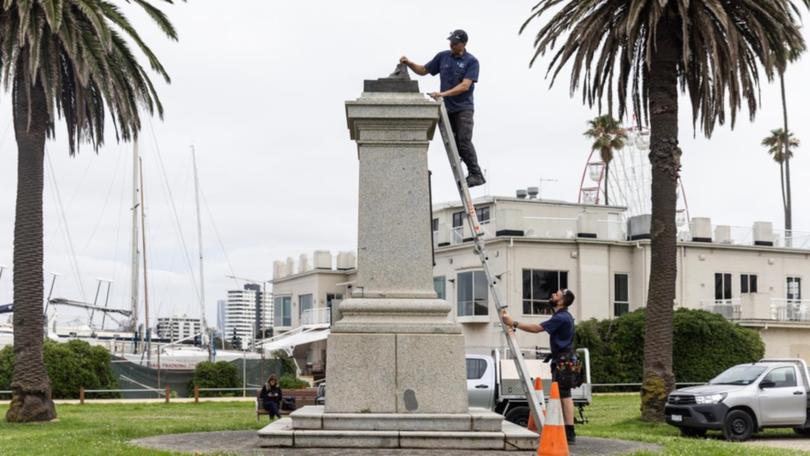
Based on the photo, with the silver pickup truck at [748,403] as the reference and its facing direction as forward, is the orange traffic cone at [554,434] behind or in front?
in front

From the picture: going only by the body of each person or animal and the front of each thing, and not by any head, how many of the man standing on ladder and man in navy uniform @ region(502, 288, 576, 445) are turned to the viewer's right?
0

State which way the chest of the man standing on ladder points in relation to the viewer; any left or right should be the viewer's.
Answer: facing the viewer and to the left of the viewer

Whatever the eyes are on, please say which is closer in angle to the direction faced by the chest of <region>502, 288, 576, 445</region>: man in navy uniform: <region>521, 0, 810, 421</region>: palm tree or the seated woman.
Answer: the seated woman

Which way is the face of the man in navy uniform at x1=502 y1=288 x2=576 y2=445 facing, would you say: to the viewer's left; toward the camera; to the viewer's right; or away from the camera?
to the viewer's left

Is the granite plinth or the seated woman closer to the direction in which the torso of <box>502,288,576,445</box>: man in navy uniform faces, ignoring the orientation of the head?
the granite plinth

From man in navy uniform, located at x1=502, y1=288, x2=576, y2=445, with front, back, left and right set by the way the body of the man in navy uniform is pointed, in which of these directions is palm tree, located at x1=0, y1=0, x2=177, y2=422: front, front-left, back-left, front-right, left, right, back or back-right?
front-right

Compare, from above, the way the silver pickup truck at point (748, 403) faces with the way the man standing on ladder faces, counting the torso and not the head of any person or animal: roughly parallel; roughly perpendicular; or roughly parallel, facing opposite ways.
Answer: roughly parallel

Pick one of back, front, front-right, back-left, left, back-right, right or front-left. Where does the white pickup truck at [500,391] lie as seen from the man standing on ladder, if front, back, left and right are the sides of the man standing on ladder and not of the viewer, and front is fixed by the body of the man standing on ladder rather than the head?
back-right

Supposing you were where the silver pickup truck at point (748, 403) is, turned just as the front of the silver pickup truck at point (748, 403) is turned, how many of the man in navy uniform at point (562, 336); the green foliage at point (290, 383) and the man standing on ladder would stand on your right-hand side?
1

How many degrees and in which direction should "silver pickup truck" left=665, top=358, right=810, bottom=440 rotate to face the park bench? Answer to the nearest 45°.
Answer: approximately 45° to its right

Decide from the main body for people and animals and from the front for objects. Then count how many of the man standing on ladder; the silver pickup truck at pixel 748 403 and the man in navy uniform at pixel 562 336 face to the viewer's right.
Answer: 0

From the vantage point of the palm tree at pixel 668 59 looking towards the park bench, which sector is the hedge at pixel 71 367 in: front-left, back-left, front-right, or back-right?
front-right

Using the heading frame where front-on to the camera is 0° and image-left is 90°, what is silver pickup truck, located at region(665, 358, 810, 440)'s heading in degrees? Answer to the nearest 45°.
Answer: approximately 45°

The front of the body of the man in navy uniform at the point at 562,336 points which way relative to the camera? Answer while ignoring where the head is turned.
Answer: to the viewer's left

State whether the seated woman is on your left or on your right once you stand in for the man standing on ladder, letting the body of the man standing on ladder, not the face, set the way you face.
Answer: on your right
